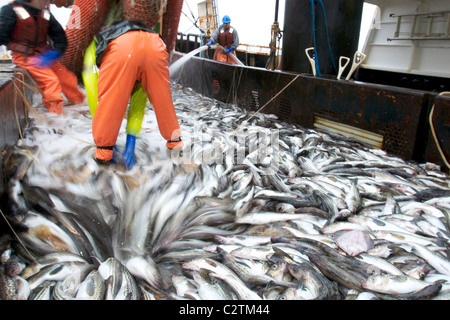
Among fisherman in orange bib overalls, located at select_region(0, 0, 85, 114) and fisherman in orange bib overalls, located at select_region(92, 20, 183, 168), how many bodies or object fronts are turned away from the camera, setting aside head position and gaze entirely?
1

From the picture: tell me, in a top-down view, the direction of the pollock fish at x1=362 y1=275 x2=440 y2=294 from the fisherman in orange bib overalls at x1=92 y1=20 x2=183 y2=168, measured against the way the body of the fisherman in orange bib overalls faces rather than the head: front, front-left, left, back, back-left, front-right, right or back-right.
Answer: back-right

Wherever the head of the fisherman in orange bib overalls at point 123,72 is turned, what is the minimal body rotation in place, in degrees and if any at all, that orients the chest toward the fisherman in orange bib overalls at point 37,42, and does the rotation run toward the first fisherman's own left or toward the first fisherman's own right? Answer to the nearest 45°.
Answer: approximately 45° to the first fisherman's own left

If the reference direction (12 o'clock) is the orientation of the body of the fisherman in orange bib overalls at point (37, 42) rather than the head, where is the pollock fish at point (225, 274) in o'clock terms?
The pollock fish is roughly at 1 o'clock from the fisherman in orange bib overalls.

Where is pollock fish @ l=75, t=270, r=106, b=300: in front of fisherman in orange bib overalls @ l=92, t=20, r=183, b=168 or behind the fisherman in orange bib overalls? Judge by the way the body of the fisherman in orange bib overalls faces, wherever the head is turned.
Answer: behind

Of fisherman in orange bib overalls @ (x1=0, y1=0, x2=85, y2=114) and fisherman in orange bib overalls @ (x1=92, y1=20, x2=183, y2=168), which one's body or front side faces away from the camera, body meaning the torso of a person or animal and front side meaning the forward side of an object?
fisherman in orange bib overalls @ (x1=92, y1=20, x2=183, y2=168)

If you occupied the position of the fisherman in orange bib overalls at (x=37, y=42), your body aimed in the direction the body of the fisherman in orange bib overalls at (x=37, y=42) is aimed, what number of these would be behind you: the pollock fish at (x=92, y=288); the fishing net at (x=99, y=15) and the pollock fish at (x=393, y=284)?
0

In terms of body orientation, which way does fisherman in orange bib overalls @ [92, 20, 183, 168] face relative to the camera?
away from the camera

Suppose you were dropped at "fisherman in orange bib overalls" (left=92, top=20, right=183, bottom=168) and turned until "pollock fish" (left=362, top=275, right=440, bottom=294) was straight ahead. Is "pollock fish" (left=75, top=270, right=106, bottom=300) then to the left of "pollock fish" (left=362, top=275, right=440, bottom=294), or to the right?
right

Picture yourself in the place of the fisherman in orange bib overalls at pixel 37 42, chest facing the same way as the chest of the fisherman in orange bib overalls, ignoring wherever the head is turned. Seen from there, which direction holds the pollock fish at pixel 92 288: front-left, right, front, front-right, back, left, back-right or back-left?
front-right
